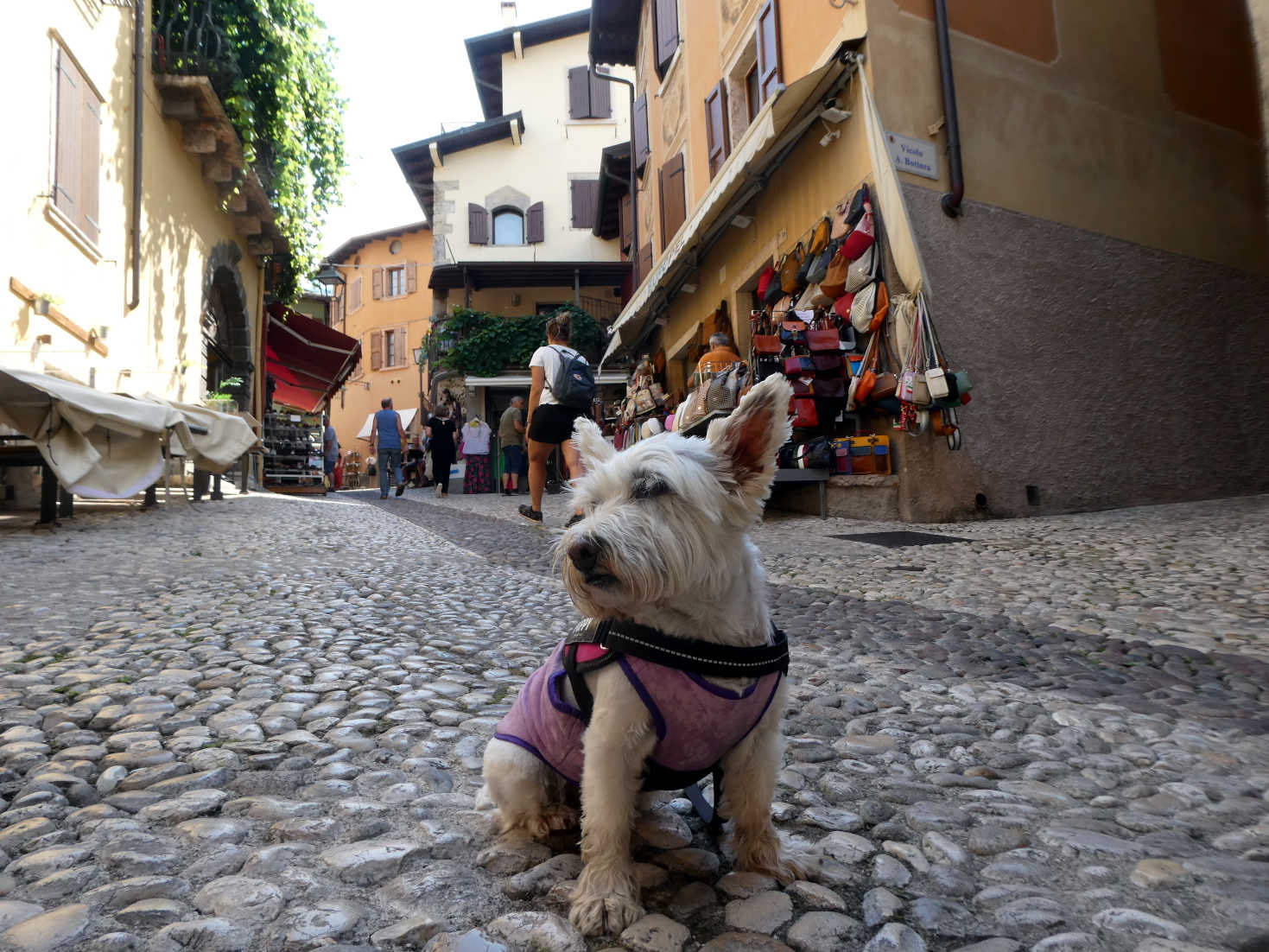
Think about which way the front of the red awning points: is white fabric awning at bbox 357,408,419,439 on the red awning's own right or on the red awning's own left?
on the red awning's own left

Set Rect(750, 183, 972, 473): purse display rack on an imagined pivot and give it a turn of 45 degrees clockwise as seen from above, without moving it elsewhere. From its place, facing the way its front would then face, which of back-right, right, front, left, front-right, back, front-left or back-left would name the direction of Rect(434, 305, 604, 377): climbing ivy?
front-right

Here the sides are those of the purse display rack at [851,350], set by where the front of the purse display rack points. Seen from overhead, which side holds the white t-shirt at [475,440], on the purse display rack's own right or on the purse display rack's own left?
on the purse display rack's own right

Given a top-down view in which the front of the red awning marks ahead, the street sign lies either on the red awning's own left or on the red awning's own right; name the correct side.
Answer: on the red awning's own right

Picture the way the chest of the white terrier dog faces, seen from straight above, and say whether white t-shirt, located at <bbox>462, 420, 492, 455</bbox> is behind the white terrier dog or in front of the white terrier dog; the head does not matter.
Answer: behind

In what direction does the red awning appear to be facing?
to the viewer's right

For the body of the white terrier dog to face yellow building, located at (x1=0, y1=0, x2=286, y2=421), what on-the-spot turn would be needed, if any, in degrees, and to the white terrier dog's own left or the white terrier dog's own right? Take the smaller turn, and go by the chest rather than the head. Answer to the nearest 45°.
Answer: approximately 180°

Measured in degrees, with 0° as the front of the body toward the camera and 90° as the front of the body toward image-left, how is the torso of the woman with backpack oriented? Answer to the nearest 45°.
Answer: approximately 135°

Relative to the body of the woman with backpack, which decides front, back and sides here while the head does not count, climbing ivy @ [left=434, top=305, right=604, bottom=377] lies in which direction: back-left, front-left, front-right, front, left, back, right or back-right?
front-right

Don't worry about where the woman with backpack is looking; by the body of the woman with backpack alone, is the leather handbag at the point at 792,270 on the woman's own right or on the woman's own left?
on the woman's own right

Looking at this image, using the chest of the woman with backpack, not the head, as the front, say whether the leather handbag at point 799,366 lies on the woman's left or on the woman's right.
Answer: on the woman's right
